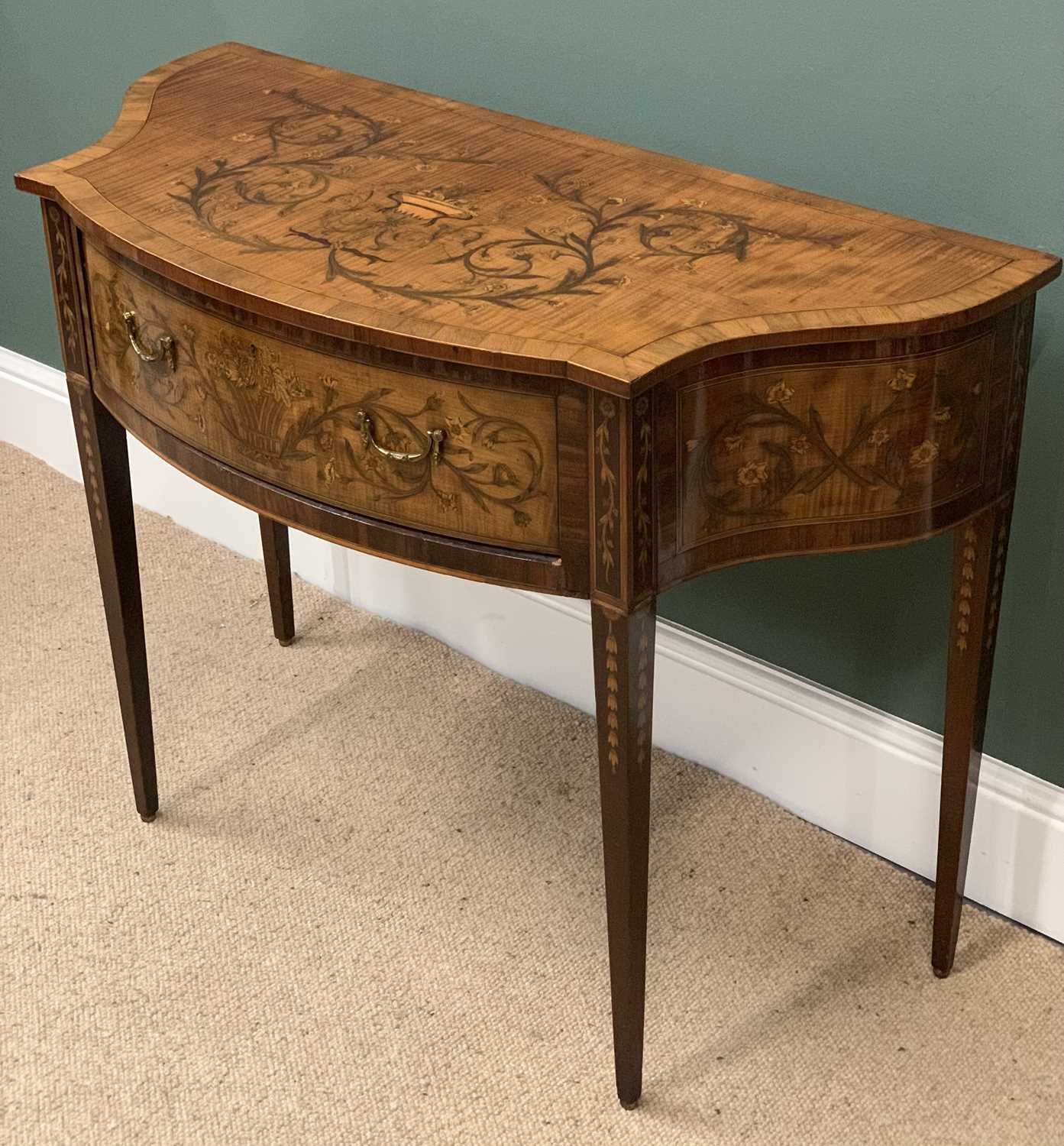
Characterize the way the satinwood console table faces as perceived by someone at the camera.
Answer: facing the viewer and to the left of the viewer
